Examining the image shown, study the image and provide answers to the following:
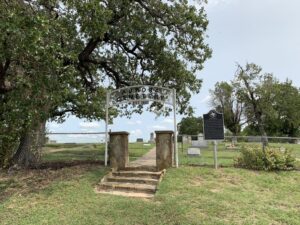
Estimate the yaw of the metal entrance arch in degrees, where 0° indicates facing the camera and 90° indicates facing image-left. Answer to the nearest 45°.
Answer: approximately 0°

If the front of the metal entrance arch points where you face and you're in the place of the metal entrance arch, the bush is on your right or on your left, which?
on your left
